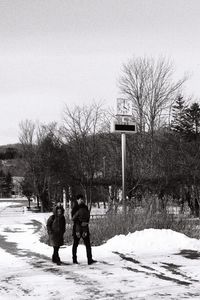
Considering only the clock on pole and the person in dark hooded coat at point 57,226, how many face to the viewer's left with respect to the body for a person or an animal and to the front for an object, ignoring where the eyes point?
0

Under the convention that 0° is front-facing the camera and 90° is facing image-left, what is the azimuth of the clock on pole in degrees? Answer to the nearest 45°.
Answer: approximately 0°

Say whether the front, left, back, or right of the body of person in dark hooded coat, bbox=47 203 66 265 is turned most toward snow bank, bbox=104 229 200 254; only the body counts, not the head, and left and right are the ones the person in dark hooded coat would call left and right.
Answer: left

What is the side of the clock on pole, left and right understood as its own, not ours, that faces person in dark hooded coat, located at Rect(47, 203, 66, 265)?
front

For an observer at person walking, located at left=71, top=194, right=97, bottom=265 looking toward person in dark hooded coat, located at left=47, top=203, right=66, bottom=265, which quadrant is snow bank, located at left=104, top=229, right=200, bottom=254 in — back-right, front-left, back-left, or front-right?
back-right

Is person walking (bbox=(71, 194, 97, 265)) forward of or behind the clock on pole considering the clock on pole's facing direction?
forward

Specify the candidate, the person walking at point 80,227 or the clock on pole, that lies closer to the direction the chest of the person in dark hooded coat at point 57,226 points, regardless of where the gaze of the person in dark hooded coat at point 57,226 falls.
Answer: the person walking

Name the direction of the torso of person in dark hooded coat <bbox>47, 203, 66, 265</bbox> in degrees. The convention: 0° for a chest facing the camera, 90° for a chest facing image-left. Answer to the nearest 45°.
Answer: approximately 315°
